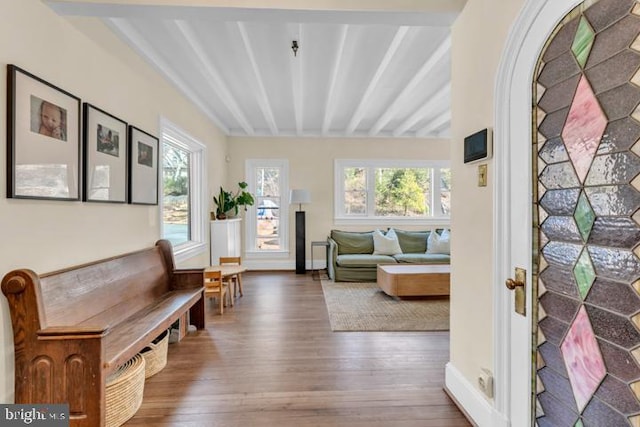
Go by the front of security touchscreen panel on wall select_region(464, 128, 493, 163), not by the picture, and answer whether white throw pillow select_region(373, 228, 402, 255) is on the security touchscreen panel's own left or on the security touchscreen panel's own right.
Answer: on the security touchscreen panel's own right

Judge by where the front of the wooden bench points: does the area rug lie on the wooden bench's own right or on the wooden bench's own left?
on the wooden bench's own left

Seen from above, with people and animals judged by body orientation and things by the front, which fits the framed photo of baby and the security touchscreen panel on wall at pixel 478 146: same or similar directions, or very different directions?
very different directions

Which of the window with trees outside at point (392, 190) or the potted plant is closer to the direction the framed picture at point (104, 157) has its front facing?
the window with trees outside

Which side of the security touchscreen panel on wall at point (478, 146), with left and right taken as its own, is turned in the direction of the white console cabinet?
right

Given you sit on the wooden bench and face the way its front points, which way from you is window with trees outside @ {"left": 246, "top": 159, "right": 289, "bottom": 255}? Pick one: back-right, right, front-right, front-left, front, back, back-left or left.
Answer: left

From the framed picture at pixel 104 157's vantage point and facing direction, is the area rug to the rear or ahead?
ahead

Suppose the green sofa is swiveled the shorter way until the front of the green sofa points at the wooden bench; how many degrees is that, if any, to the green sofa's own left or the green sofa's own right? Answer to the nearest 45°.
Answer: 0° — it already faces it

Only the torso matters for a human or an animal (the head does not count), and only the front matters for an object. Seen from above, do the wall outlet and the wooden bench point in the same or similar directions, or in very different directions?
very different directions

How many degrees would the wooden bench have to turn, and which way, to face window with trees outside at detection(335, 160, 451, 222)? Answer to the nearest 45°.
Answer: approximately 90° to its left

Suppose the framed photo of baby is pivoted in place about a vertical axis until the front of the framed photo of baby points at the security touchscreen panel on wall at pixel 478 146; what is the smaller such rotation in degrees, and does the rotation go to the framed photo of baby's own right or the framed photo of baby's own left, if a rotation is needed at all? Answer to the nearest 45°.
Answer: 0° — it already faces it
